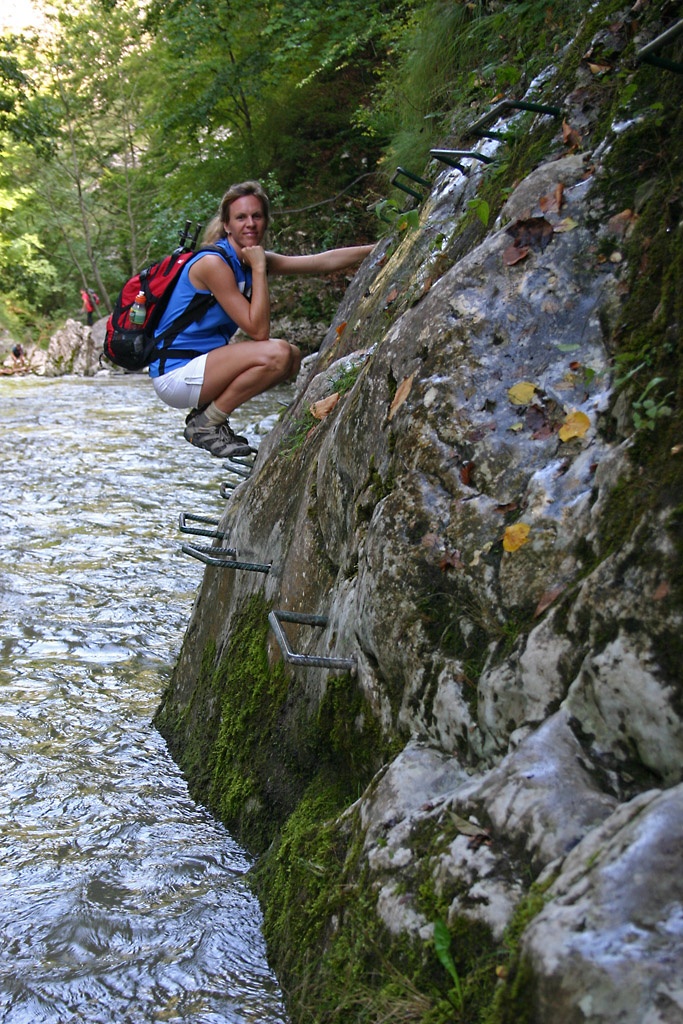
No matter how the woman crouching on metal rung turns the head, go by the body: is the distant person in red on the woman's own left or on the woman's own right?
on the woman's own left

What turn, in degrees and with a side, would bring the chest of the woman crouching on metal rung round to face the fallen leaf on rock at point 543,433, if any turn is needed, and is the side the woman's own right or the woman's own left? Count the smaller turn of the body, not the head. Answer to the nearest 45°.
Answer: approximately 90° to the woman's own right

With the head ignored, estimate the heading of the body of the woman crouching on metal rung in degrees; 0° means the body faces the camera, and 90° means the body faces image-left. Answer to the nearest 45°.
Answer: approximately 270°

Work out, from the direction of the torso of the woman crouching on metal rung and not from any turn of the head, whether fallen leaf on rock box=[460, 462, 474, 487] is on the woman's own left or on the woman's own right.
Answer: on the woman's own right

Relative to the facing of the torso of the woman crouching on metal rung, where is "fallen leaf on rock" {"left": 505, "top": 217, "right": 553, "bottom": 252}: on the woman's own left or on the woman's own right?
on the woman's own right

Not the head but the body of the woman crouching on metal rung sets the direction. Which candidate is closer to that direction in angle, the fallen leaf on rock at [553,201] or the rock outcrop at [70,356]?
the fallen leaf on rock
